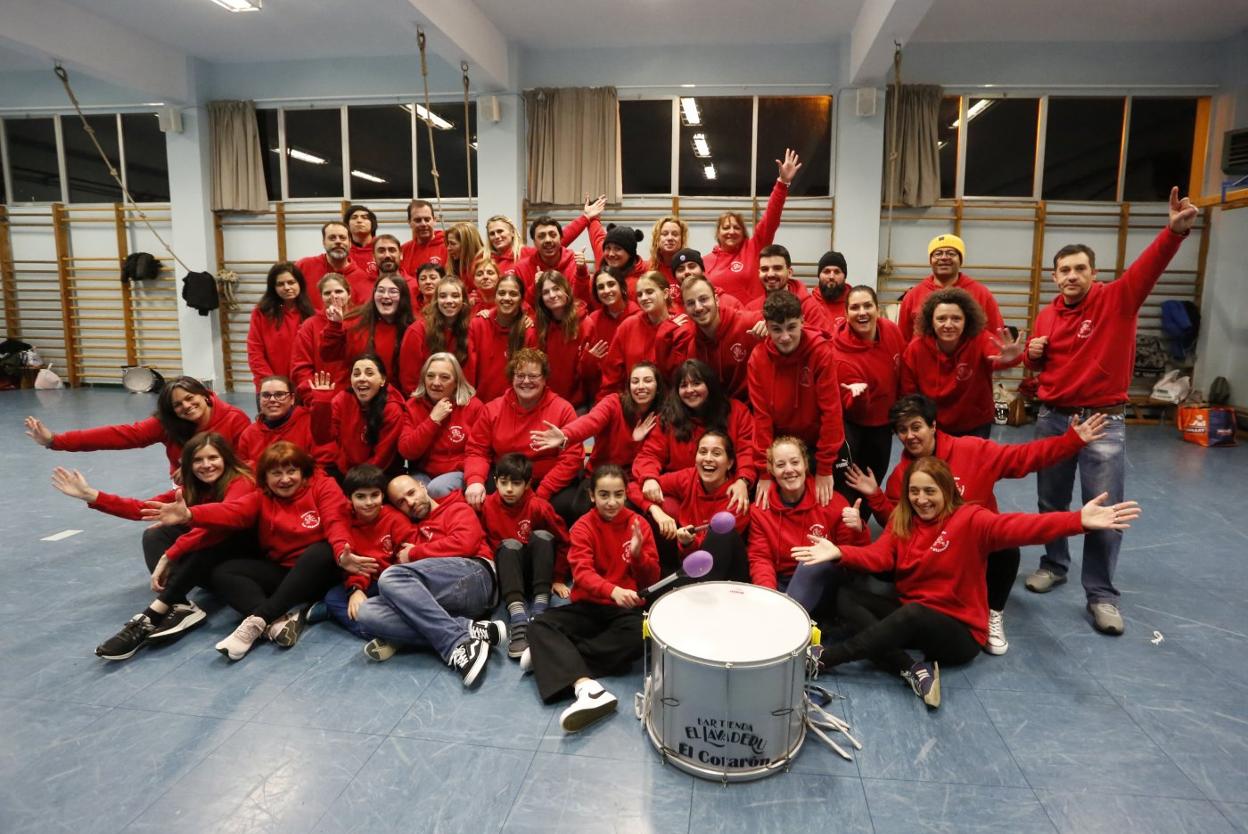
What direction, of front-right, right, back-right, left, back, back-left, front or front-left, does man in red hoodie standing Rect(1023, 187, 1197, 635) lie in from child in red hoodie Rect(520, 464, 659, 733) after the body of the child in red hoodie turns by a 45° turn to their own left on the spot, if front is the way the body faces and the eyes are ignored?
front-left

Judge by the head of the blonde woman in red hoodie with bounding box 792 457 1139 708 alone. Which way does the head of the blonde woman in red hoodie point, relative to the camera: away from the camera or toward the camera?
toward the camera

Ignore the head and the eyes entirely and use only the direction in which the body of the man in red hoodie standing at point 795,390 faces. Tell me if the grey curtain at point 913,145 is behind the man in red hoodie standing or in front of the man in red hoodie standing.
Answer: behind

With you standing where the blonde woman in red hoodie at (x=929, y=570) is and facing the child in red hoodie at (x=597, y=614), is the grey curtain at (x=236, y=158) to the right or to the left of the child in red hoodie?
right

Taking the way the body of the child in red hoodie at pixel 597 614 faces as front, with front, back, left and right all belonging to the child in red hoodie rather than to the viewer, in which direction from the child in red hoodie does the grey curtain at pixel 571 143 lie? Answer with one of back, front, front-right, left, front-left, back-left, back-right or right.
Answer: back

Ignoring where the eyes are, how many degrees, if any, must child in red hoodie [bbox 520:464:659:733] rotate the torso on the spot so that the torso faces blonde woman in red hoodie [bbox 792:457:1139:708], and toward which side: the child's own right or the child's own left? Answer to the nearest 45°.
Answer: approximately 90° to the child's own left

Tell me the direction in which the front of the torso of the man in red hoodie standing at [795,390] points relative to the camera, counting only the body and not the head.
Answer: toward the camera

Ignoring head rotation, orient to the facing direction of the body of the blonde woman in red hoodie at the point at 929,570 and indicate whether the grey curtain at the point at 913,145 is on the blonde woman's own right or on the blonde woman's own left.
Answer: on the blonde woman's own right

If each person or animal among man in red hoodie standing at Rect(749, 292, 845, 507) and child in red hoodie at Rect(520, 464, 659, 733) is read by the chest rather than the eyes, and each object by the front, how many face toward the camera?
2

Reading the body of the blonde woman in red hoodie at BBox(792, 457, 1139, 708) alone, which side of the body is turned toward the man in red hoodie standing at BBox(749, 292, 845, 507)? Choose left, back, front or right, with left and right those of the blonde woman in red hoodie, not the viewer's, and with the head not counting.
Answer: right

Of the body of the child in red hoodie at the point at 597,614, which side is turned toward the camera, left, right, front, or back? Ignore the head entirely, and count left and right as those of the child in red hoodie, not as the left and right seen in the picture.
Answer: front
